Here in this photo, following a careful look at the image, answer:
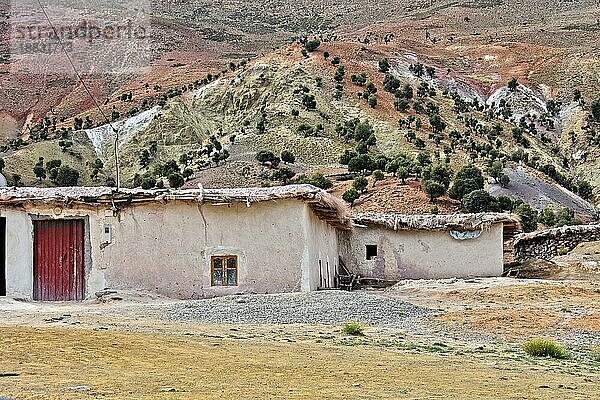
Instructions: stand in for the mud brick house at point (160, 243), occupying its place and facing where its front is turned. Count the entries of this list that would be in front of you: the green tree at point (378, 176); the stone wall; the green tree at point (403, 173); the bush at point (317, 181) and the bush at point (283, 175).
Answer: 0

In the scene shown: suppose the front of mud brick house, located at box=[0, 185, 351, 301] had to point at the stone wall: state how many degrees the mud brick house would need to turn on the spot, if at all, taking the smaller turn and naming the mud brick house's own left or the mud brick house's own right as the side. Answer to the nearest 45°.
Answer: approximately 135° to the mud brick house's own left

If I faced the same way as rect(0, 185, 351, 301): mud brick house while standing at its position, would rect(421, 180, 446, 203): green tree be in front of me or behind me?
behind

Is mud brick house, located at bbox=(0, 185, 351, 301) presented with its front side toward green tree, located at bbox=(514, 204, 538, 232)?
no

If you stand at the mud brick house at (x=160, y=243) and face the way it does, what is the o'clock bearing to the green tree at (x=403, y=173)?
The green tree is roughly at 7 o'clock from the mud brick house.

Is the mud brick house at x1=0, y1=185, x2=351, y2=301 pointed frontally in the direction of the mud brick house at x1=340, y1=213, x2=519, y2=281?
no

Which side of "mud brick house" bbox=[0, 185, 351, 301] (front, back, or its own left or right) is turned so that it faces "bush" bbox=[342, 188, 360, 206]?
back

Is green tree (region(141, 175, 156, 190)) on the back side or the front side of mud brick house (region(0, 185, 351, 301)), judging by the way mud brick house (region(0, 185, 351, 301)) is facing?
on the back side

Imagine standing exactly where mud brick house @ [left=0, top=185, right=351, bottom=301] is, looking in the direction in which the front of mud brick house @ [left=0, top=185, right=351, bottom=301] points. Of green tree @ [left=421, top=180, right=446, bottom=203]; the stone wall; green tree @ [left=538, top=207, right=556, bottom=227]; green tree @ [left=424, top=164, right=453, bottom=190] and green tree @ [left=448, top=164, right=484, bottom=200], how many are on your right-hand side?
0

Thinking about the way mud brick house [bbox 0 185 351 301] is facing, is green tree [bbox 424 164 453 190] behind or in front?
behind

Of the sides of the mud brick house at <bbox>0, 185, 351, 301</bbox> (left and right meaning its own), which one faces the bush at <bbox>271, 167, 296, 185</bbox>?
back

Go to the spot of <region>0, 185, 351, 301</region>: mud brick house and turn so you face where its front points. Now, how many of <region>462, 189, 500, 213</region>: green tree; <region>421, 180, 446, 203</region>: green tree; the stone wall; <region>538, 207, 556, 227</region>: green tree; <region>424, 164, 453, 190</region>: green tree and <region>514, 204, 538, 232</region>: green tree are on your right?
0

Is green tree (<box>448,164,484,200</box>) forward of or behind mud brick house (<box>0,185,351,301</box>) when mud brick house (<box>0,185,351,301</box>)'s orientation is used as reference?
behind

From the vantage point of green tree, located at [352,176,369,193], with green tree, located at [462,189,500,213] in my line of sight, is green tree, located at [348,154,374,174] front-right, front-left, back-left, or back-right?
back-left

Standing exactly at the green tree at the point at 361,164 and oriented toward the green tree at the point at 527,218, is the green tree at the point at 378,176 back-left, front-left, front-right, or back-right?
front-right

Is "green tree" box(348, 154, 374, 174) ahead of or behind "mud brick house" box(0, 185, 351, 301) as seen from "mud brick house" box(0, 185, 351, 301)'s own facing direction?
behind

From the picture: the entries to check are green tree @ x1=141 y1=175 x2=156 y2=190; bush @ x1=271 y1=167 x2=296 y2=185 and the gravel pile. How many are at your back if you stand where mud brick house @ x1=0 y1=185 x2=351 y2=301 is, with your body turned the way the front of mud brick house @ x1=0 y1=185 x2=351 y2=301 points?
2

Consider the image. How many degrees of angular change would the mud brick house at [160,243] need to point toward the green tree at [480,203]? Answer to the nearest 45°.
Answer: approximately 135° to its left

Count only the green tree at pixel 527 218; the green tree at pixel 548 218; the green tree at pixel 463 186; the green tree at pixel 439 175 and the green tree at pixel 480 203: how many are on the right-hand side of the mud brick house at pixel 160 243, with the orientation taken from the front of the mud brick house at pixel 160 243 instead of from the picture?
0

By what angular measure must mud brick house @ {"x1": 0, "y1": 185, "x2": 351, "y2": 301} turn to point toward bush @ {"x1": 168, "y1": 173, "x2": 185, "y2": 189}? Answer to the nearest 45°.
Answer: approximately 180°

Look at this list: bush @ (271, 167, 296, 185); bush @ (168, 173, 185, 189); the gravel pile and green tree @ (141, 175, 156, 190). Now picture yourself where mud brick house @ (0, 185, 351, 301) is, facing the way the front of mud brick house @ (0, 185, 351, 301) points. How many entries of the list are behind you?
3

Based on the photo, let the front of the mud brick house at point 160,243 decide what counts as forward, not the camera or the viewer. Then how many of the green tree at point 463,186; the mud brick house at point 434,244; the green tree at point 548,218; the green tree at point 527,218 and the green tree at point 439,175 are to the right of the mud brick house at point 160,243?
0

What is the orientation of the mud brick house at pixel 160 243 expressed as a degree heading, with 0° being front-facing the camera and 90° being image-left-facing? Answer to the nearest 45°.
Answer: approximately 0°
